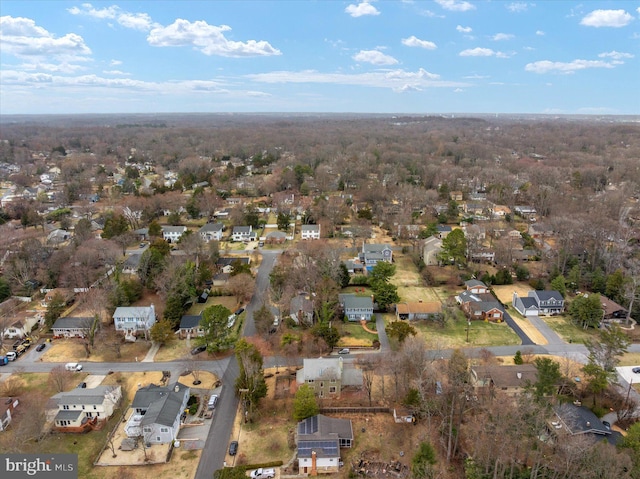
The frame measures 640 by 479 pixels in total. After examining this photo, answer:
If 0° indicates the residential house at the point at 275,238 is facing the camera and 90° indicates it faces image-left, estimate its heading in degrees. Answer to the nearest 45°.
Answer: approximately 0°

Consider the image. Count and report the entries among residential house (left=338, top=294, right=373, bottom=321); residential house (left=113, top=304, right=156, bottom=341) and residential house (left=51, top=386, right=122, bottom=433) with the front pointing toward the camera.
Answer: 2

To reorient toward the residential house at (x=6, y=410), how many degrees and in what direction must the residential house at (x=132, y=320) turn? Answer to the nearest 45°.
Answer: approximately 45° to its right

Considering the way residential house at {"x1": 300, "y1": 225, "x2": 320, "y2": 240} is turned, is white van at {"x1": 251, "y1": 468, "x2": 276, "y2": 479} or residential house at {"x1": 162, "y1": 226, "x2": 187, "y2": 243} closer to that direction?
the white van

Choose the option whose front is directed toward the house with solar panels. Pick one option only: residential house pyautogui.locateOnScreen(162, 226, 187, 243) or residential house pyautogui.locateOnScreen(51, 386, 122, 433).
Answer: residential house pyautogui.locateOnScreen(162, 226, 187, 243)

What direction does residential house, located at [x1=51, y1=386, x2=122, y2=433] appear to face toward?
away from the camera

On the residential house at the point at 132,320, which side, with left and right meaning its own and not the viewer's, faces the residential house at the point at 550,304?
left

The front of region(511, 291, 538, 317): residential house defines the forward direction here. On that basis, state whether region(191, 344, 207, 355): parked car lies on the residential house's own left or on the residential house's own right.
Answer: on the residential house's own right

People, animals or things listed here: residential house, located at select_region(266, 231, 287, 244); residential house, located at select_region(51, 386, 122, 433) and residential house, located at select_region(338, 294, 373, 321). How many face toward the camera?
2

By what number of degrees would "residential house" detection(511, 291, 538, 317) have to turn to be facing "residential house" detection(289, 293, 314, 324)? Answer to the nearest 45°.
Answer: approximately 45° to its right
